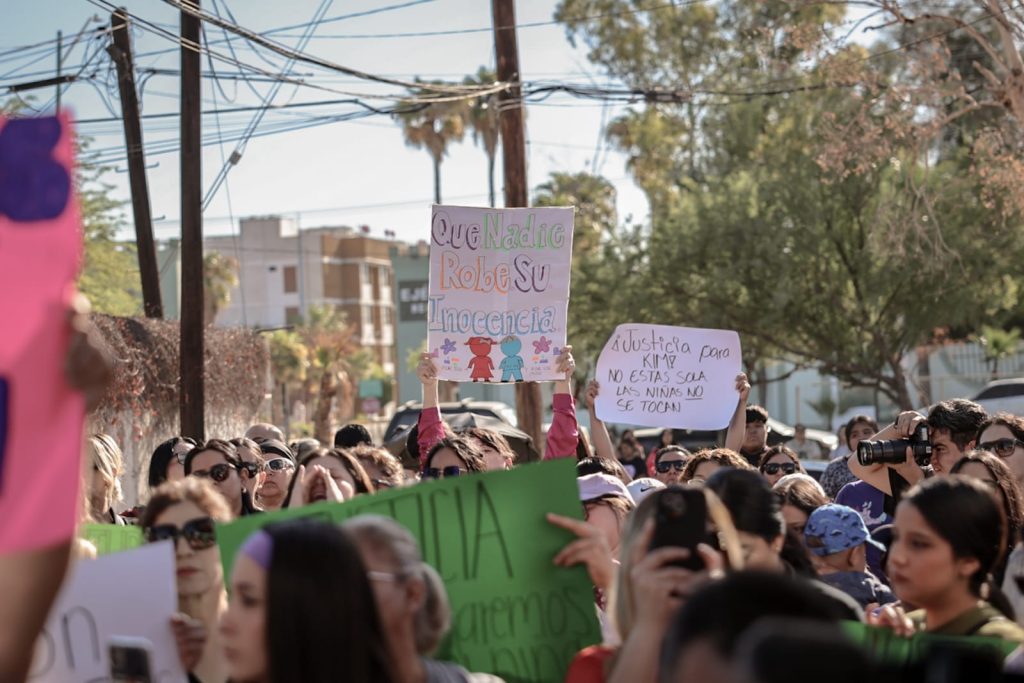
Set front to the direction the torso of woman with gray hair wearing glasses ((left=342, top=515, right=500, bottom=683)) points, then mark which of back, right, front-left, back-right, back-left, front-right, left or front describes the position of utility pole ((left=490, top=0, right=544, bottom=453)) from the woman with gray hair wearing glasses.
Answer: right

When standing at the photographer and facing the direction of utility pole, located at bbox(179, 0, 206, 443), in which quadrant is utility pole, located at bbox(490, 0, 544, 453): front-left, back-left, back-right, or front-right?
front-right

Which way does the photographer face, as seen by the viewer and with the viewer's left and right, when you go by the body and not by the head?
facing to the left of the viewer

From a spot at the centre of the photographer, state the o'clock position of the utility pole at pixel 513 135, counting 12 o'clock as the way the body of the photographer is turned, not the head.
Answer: The utility pole is roughly at 2 o'clock from the photographer.

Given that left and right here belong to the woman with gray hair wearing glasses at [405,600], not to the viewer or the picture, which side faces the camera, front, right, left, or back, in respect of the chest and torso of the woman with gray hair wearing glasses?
left

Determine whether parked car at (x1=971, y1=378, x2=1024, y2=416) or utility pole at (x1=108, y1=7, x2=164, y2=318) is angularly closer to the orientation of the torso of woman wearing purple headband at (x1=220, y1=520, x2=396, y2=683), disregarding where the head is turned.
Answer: the utility pole

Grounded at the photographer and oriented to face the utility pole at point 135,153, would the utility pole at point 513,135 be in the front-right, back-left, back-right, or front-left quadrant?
front-right

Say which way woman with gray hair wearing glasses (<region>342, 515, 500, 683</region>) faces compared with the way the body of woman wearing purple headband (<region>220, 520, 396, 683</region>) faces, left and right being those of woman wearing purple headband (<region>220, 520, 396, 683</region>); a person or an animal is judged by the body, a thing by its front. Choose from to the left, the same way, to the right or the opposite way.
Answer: the same way

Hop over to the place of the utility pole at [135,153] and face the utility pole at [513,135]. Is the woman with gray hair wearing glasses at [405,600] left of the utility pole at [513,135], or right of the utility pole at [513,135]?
right

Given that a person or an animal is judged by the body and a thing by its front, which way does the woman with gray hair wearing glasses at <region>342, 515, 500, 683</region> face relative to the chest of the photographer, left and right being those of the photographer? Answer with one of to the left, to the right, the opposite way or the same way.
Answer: the same way

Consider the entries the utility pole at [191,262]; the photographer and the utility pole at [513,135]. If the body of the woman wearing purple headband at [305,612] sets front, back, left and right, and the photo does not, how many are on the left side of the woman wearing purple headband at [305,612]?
0

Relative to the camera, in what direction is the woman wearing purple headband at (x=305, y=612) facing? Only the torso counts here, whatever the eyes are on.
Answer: to the viewer's left

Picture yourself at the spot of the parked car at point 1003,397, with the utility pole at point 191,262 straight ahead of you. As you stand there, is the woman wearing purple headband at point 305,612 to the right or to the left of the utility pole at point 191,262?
left

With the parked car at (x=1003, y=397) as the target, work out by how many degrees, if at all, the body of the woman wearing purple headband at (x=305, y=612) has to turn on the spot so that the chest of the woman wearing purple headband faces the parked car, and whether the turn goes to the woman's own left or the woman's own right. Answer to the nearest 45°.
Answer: approximately 135° to the woman's own right
